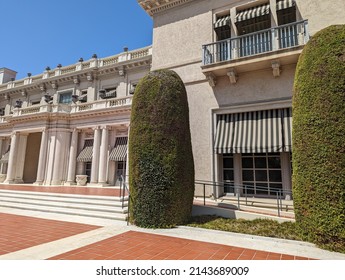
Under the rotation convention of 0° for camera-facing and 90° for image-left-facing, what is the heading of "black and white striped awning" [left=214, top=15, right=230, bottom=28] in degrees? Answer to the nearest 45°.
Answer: approximately 45°

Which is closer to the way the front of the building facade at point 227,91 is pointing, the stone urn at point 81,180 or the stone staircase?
the stone staircase

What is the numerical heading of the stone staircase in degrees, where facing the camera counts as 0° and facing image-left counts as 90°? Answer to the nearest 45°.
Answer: approximately 45°

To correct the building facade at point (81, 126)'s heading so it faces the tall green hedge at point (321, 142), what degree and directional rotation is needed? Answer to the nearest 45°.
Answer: approximately 45° to its left

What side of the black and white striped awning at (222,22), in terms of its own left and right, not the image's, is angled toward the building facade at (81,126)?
right

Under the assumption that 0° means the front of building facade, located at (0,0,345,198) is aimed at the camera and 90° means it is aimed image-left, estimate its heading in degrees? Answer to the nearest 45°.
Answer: approximately 45°

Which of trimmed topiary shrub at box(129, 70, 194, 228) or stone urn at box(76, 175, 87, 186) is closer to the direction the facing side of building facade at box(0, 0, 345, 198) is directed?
the trimmed topiary shrub
